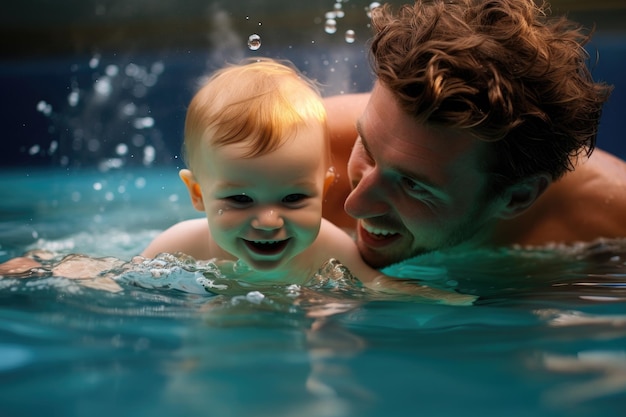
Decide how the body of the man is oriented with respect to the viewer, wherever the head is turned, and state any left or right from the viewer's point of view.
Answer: facing the viewer and to the left of the viewer

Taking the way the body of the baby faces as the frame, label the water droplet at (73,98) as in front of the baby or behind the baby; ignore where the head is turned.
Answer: behind

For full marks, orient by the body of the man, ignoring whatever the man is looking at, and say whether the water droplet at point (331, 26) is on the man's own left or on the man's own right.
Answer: on the man's own right

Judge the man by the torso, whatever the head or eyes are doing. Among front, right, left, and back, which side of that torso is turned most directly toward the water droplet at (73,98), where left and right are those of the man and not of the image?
right

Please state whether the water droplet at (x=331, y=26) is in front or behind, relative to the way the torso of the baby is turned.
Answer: behind

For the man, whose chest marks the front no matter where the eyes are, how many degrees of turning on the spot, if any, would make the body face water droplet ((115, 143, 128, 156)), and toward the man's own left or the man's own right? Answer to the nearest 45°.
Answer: approximately 90° to the man's own right

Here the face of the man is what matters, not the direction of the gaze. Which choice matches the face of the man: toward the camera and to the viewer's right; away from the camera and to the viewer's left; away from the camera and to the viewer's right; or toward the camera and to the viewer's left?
toward the camera and to the viewer's left
